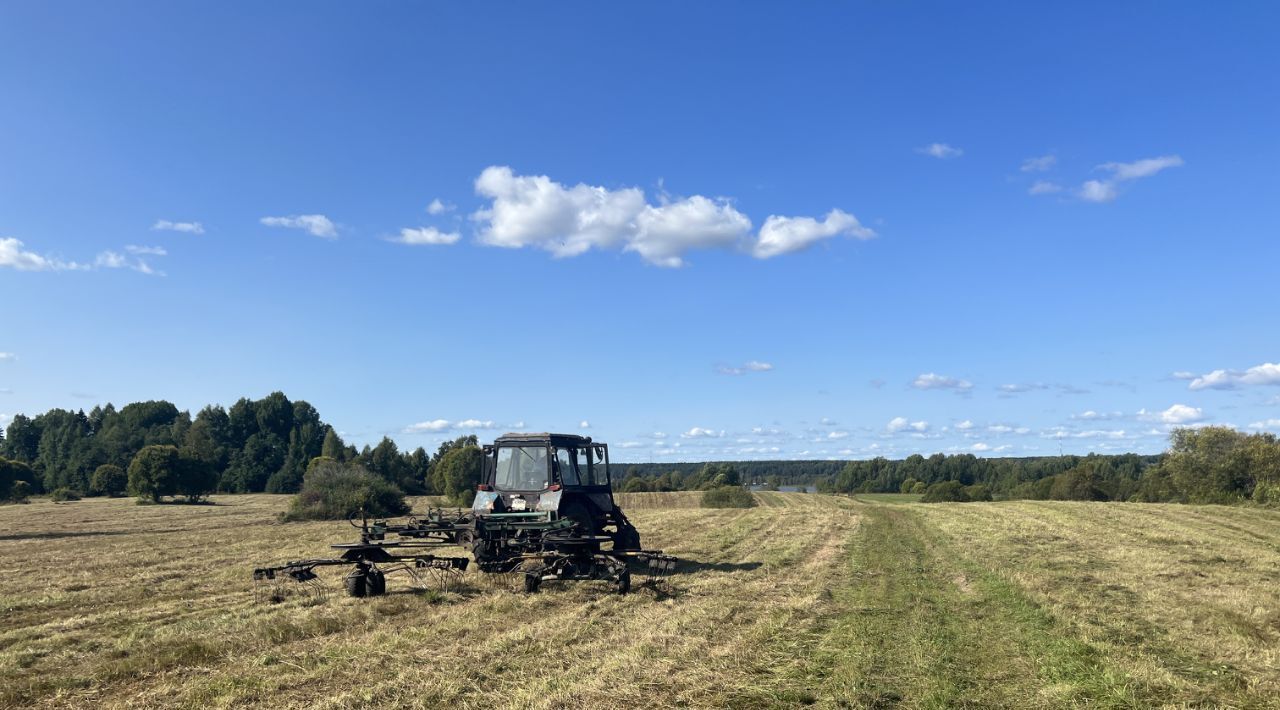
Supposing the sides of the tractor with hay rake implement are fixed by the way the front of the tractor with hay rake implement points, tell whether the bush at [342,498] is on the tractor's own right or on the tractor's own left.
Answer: on the tractor's own left

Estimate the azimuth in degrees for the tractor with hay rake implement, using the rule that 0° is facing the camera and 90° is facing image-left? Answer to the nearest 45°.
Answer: approximately 225°
